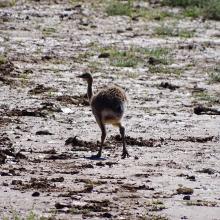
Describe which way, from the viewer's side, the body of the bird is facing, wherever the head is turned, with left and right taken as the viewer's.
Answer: facing to the left of the viewer

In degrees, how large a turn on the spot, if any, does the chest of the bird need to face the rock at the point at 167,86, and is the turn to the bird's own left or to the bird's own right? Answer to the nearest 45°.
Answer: approximately 90° to the bird's own right

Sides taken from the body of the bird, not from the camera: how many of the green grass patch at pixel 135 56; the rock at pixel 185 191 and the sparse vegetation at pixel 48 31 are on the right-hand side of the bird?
2

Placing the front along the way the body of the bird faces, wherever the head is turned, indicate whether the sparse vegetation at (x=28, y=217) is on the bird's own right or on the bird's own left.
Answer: on the bird's own left

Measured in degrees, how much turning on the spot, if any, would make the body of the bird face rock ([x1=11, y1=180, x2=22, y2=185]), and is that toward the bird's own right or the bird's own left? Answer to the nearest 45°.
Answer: approximately 45° to the bird's own left

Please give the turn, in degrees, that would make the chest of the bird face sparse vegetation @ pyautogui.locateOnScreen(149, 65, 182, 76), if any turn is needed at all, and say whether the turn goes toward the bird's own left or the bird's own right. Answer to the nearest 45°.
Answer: approximately 90° to the bird's own right

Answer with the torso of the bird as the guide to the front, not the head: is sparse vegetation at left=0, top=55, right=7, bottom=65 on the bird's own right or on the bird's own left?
on the bird's own right

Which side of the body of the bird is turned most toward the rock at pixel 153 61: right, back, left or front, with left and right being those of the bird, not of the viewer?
right

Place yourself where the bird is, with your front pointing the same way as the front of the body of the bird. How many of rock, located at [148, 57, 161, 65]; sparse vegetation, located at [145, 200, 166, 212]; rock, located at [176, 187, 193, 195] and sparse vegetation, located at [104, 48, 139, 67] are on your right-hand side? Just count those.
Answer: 2

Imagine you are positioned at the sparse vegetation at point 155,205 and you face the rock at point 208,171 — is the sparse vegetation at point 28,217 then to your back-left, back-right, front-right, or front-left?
back-left

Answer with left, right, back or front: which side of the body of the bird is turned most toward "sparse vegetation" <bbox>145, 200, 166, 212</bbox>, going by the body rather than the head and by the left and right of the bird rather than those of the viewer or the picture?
back

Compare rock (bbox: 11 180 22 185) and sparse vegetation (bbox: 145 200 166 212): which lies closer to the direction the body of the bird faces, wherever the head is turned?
the rock

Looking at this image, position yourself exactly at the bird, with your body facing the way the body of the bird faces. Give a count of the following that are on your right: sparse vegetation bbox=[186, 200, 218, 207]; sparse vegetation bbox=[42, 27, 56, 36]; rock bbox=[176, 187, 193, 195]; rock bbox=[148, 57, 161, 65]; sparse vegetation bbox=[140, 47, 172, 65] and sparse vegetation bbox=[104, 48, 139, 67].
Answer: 4

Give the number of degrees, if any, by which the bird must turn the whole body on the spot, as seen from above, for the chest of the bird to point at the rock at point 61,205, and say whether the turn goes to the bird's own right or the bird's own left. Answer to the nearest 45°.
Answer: approximately 90° to the bird's own left
